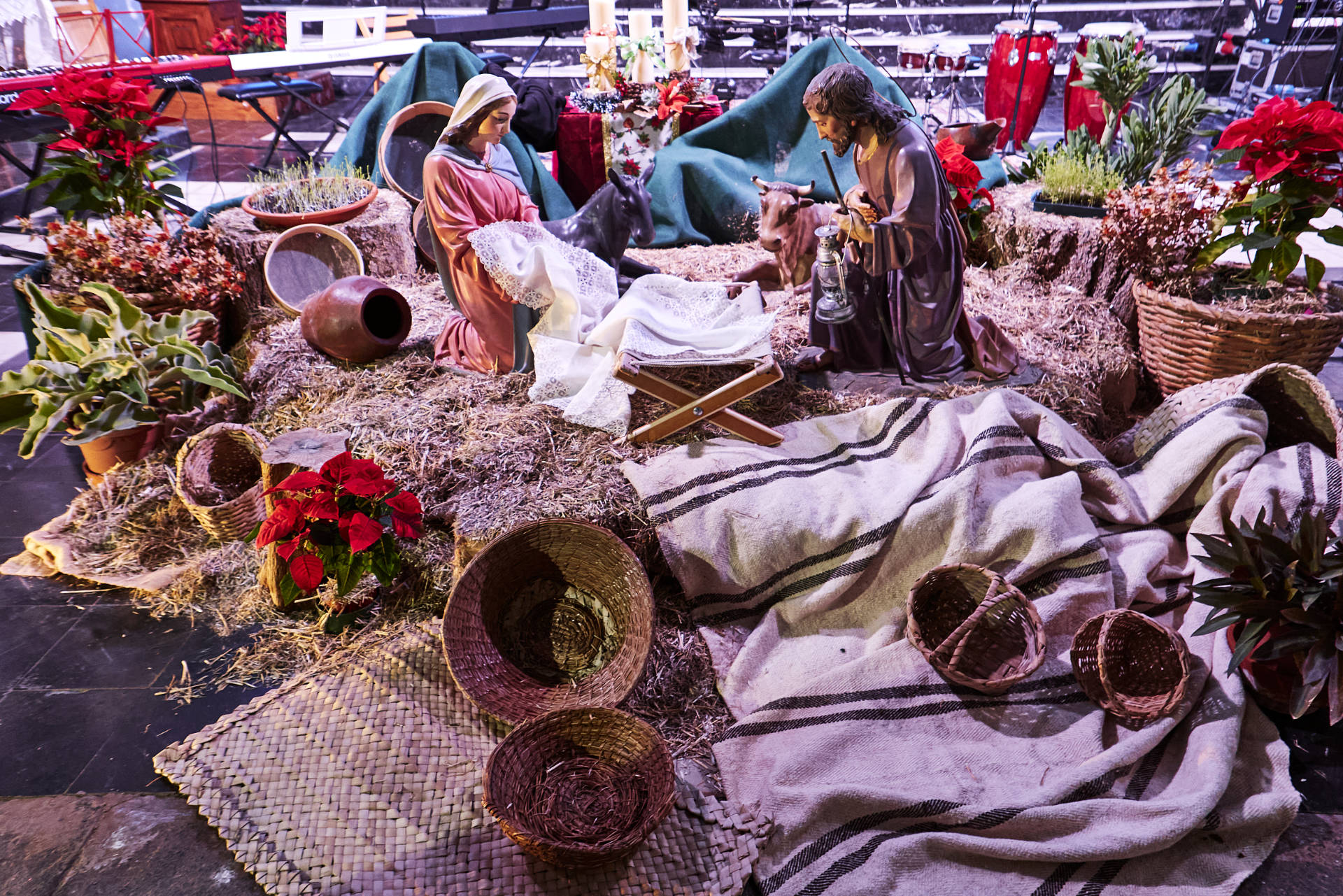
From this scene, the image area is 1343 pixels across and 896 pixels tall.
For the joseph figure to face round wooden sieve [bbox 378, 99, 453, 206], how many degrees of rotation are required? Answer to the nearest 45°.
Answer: approximately 45° to its right

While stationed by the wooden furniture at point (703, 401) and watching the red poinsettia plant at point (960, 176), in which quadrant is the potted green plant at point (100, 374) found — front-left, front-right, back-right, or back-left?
back-left

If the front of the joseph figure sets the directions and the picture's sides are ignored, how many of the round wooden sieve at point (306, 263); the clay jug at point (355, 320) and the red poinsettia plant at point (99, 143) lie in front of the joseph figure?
3

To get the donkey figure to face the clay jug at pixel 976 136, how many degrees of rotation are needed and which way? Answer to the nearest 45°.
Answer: approximately 90° to its left

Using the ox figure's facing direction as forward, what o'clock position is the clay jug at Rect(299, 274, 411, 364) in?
The clay jug is roughly at 1 o'clock from the ox figure.

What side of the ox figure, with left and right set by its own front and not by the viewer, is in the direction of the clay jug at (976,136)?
back

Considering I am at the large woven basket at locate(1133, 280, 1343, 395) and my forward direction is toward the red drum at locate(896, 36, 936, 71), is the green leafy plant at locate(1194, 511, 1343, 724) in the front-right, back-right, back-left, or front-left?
back-left

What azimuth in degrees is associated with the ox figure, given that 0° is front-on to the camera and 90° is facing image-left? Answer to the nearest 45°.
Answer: approximately 45°

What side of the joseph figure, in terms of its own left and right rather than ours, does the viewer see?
left

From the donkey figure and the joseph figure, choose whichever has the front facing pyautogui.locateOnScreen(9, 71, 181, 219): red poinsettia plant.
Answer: the joseph figure

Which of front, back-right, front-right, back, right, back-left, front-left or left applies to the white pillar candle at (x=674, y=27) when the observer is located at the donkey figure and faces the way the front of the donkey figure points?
back-left

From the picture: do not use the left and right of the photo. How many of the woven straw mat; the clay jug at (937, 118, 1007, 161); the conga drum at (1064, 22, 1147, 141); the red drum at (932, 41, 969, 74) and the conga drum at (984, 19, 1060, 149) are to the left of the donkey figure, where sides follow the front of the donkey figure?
4

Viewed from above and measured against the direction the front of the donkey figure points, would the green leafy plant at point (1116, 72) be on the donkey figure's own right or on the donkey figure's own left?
on the donkey figure's own left

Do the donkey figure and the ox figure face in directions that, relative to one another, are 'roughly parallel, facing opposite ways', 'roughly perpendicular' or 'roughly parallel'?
roughly perpendicular

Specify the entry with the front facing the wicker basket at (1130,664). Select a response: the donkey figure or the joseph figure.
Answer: the donkey figure

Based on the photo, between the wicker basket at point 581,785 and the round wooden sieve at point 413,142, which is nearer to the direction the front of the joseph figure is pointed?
the round wooden sieve

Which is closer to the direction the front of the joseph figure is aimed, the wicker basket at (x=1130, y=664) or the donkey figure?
the donkey figure

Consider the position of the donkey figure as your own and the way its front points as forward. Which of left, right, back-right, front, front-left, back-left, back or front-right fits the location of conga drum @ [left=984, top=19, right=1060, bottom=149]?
left

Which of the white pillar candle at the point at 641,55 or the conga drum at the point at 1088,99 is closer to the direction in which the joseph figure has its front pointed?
the white pillar candle

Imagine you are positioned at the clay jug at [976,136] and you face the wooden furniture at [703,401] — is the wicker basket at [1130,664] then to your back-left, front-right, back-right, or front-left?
front-left

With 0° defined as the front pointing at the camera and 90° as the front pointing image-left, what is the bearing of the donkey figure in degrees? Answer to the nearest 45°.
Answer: approximately 315°

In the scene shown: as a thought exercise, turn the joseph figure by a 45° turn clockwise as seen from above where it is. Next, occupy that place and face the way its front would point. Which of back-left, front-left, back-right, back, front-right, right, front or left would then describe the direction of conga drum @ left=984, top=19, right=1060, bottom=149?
front-right
